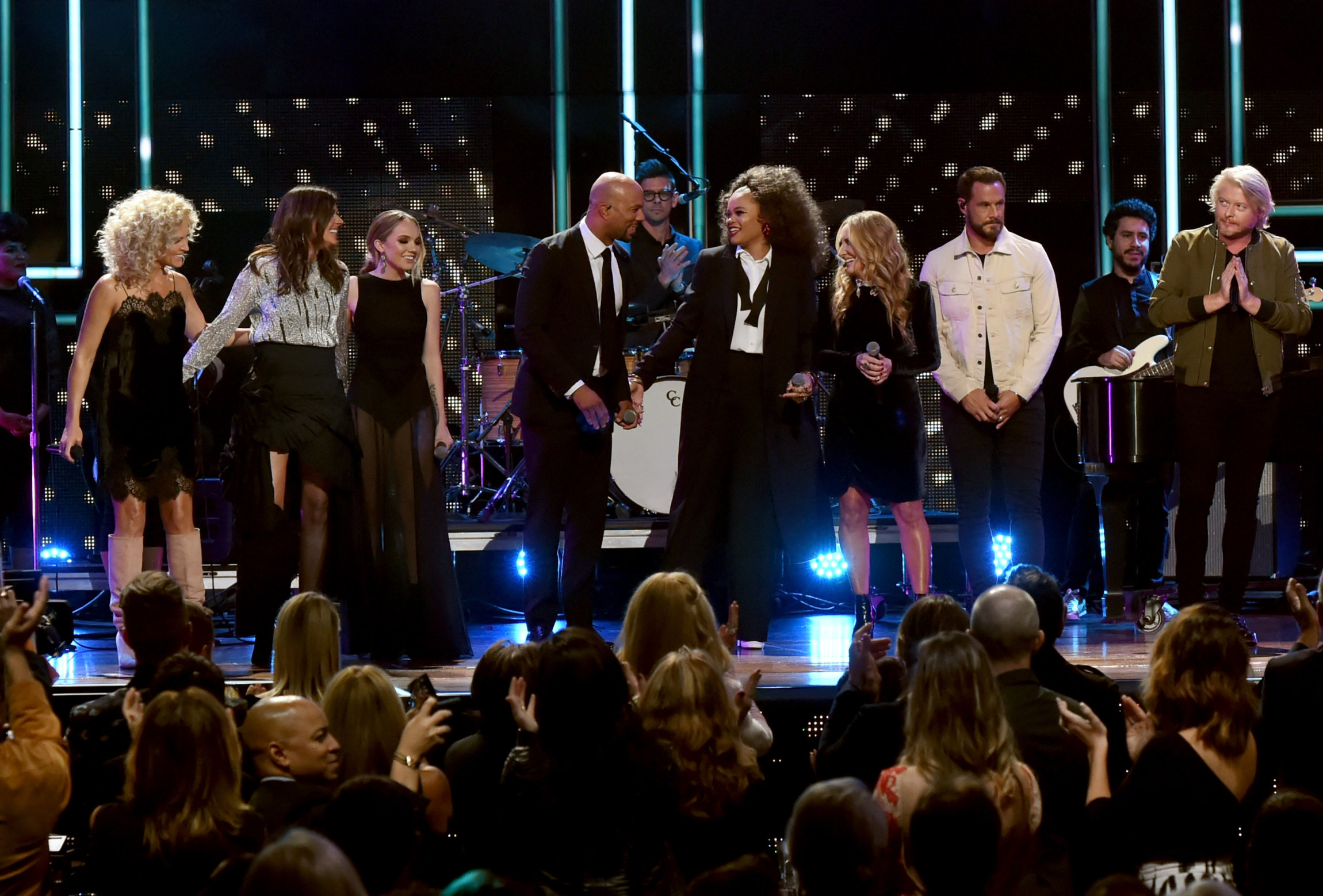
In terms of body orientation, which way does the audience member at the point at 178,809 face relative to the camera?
away from the camera

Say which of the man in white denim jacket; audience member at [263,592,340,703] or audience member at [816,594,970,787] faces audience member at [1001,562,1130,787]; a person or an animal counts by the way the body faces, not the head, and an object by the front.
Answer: the man in white denim jacket

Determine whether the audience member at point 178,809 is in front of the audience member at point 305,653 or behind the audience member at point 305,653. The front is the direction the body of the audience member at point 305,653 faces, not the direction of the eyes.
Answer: behind

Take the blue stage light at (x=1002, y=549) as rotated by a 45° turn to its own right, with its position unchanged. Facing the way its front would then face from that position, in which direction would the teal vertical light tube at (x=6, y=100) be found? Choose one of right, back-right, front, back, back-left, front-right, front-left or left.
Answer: front-right

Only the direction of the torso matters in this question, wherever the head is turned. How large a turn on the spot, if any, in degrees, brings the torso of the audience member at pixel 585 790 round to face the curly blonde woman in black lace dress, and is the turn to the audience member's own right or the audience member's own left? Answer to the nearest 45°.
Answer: approximately 45° to the audience member's own left

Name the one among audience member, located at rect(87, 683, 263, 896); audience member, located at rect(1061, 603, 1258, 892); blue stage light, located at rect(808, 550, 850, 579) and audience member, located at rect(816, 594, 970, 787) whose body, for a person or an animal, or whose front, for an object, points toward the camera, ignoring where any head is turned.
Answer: the blue stage light

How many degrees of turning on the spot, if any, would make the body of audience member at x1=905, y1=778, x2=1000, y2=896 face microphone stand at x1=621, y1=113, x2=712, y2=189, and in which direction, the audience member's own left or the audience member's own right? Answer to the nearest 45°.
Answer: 0° — they already face it

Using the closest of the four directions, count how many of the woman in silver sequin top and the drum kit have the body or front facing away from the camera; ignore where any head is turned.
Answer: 0

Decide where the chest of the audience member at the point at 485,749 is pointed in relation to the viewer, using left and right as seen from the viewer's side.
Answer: facing away from the viewer

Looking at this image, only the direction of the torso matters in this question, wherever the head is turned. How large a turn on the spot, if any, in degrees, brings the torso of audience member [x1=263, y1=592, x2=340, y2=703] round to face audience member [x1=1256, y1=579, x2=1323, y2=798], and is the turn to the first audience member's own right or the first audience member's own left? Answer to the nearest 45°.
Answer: approximately 90° to the first audience member's own right

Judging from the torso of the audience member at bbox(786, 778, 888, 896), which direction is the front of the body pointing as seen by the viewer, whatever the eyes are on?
away from the camera

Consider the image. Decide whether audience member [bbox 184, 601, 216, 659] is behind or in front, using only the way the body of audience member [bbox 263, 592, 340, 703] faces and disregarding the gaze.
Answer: in front

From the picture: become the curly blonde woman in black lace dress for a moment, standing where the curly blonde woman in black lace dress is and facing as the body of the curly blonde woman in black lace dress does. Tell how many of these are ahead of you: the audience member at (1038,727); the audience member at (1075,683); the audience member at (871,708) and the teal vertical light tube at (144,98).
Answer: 3

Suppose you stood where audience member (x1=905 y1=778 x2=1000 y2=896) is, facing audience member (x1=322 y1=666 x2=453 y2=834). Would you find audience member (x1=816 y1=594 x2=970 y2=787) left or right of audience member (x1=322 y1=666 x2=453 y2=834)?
right

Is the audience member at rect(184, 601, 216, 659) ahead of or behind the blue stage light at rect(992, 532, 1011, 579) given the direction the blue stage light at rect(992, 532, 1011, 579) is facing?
ahead

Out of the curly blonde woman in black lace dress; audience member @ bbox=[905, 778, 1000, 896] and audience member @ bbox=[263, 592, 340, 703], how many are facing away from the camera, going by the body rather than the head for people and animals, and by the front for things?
2

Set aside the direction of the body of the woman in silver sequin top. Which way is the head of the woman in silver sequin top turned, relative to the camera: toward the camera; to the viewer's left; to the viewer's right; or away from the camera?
to the viewer's right

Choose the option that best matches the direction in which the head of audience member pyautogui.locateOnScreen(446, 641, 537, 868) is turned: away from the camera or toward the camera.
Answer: away from the camera

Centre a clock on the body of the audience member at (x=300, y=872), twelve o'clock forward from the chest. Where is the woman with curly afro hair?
The woman with curly afro hair is roughly at 1 o'clock from the audience member.

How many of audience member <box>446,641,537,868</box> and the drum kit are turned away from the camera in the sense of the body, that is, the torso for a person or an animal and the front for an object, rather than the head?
1

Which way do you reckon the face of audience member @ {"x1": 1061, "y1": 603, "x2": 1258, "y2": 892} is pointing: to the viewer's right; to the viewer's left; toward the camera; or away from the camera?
away from the camera
